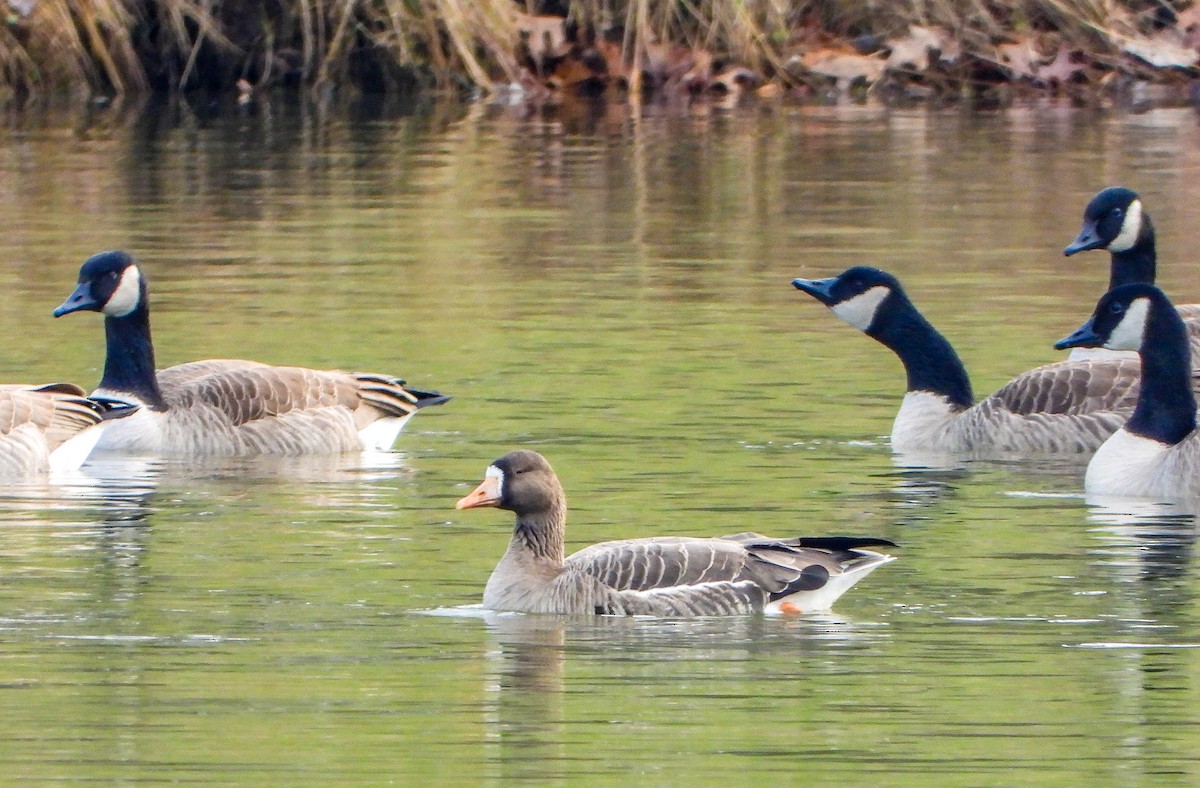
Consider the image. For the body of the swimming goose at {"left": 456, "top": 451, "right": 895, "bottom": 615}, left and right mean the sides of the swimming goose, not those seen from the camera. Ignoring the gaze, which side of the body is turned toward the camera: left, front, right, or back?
left

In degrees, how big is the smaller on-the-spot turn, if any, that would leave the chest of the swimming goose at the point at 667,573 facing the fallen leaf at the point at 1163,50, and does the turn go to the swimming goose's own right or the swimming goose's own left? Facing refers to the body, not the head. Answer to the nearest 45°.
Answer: approximately 90° to the swimming goose's own right

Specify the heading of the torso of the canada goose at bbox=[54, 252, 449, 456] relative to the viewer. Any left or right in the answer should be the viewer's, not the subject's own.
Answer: facing to the left of the viewer

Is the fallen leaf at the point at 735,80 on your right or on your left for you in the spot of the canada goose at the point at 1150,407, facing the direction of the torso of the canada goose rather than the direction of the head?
on your right

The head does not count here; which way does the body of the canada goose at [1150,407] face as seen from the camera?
to the viewer's left

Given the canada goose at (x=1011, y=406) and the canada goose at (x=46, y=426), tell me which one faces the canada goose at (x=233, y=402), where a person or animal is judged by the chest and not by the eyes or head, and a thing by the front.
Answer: the canada goose at (x=1011, y=406)

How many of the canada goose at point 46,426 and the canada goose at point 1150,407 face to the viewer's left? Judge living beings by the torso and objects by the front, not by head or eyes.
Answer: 2

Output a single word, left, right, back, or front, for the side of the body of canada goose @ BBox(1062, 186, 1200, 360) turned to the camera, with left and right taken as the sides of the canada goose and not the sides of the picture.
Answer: left

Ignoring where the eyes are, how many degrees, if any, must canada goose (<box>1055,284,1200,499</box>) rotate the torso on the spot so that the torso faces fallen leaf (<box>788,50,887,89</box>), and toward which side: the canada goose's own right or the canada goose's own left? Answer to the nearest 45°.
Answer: approximately 90° to the canada goose's own right

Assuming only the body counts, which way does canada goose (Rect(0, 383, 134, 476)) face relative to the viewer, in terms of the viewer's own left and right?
facing to the left of the viewer
